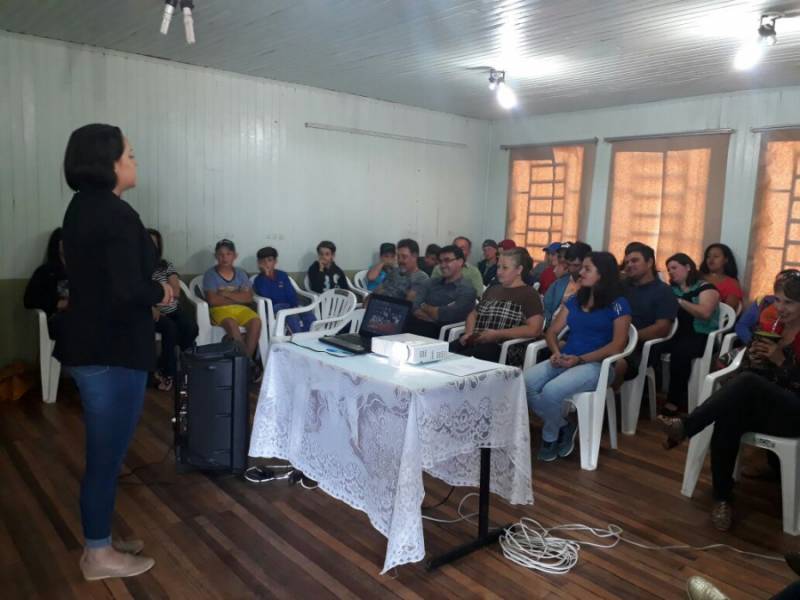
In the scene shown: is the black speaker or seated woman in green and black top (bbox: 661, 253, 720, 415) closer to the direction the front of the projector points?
the black speaker

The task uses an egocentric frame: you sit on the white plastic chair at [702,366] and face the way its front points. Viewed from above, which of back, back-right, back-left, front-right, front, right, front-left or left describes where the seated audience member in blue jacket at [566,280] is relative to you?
front-right

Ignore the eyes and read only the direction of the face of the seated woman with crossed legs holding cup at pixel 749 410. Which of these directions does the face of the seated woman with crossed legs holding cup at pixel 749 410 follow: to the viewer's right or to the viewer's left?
to the viewer's left

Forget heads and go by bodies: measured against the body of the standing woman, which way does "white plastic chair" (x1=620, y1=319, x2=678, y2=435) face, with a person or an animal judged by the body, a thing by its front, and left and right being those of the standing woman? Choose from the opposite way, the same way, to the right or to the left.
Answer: the opposite way

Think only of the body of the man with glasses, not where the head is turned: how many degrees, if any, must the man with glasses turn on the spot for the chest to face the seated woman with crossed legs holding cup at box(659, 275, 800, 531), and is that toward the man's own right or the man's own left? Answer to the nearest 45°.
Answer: approximately 90° to the man's own left

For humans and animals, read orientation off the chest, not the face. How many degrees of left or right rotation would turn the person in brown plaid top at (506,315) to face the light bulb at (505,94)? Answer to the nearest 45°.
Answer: approximately 135° to their right

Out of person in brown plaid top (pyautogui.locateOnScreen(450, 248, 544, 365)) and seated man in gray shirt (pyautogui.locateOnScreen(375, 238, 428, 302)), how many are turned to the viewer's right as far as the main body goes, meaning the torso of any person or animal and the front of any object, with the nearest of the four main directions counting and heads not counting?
0

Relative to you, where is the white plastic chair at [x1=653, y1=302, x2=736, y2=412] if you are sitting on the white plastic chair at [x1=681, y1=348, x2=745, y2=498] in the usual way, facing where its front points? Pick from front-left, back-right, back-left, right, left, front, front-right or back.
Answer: back-right

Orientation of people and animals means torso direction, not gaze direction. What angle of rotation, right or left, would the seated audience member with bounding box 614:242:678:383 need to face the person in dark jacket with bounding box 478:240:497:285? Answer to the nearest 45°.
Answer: approximately 90° to their right

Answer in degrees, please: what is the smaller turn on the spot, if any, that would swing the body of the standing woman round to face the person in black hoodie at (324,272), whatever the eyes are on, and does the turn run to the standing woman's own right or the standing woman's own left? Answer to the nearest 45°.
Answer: approximately 45° to the standing woman's own left

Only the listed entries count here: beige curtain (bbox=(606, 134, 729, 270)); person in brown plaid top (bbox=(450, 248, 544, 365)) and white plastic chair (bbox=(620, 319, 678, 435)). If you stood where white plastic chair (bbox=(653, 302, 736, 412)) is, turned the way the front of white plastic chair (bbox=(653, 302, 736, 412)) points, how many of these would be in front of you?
2

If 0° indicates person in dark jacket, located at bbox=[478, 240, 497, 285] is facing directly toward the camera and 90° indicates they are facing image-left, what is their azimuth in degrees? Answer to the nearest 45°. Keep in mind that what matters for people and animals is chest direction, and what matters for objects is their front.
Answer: approximately 45°

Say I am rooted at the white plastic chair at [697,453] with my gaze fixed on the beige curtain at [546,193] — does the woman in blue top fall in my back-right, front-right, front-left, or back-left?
front-left

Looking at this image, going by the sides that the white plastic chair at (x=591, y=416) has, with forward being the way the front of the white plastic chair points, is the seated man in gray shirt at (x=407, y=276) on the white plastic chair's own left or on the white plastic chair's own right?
on the white plastic chair's own right

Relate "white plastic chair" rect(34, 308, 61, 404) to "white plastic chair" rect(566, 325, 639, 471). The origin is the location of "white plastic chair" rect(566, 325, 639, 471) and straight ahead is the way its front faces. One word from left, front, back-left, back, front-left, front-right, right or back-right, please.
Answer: front-right
